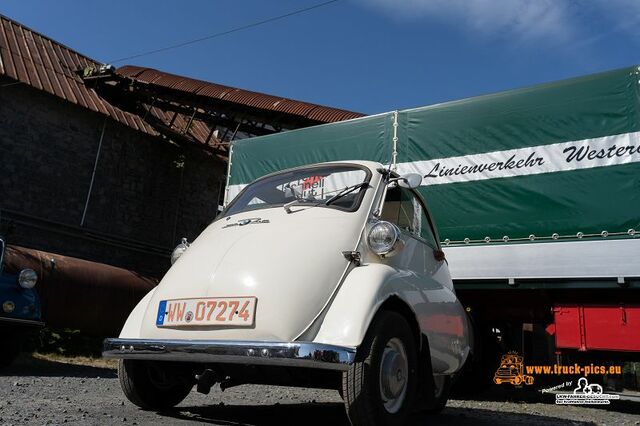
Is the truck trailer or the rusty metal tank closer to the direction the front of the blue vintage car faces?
the truck trailer

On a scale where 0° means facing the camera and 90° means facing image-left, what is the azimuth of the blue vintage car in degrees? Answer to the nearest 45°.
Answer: approximately 315°

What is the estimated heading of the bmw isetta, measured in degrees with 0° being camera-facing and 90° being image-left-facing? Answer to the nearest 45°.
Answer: approximately 45°

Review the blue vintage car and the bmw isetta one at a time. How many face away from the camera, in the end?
0

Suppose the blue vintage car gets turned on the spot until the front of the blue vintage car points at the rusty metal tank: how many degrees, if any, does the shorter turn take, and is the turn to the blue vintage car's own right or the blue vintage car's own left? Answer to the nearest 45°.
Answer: approximately 135° to the blue vintage car's own left

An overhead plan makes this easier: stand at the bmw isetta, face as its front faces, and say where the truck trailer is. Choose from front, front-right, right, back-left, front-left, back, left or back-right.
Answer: back

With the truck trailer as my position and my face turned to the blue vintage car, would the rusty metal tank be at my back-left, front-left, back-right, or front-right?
front-right

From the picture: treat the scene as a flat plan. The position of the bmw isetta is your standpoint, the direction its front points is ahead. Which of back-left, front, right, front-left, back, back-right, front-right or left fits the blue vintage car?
right

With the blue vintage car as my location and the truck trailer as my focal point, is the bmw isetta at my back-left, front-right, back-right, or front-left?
front-right
